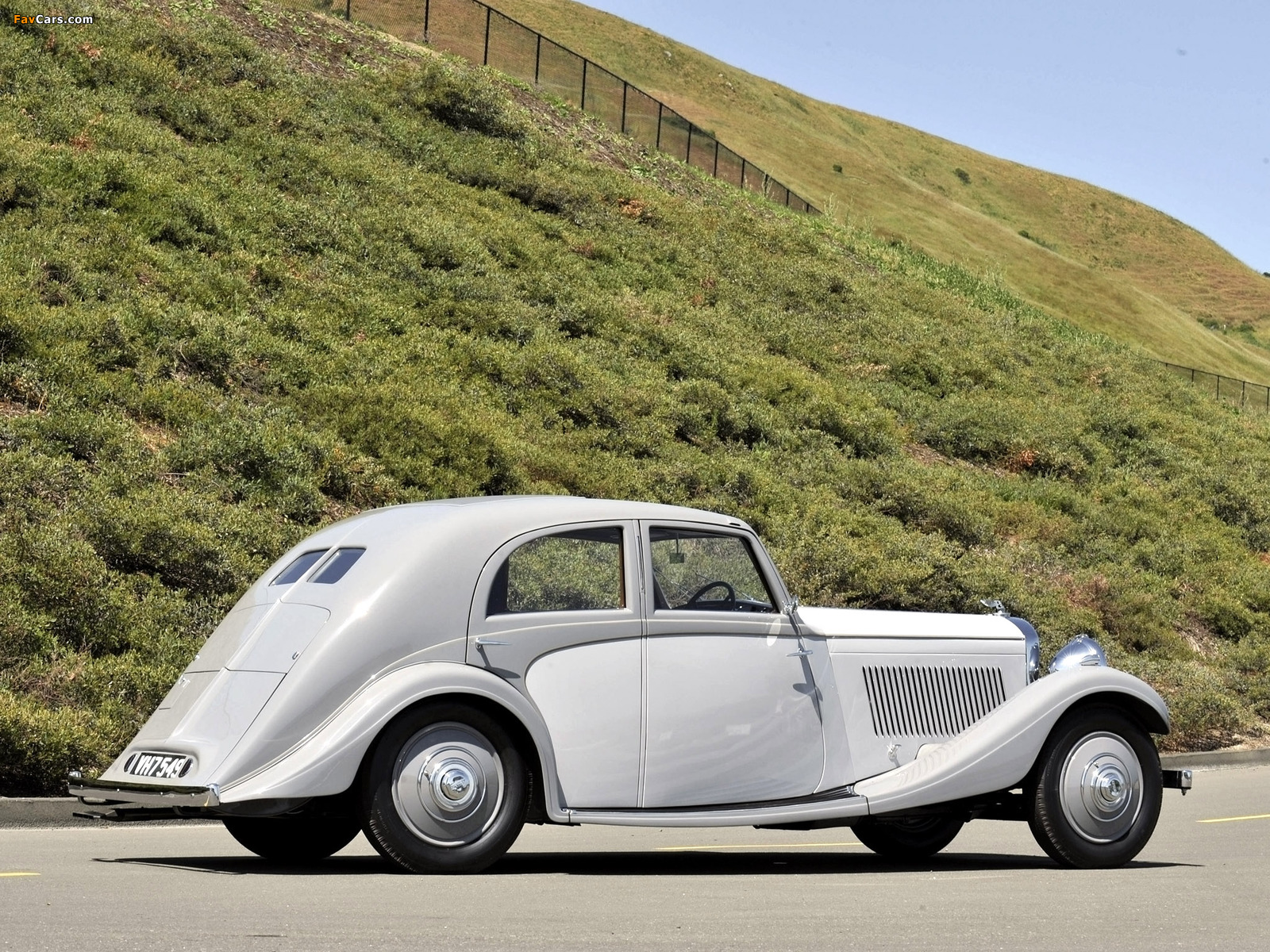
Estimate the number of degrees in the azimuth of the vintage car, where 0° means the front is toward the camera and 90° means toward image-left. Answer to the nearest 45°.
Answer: approximately 225°

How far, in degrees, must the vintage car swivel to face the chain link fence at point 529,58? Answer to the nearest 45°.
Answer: approximately 45° to its left
